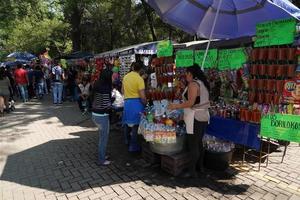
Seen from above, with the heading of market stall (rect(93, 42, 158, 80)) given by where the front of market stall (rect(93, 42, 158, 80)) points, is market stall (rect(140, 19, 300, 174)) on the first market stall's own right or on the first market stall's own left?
on the first market stall's own left

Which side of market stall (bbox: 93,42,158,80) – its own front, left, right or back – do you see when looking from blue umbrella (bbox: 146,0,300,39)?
left

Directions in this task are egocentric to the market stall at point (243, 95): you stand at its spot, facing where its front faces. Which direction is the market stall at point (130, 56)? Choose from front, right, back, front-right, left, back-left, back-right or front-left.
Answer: right

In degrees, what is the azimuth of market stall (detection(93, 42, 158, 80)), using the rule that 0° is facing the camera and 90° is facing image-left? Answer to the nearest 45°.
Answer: approximately 45°

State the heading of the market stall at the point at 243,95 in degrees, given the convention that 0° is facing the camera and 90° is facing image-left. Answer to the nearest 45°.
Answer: approximately 45°

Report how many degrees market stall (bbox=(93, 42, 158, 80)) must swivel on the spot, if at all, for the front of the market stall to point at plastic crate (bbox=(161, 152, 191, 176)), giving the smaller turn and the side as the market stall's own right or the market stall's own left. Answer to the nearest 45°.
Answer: approximately 45° to the market stall's own left

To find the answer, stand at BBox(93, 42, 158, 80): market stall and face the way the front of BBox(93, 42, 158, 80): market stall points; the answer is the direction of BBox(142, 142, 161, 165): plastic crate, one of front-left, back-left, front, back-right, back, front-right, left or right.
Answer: front-left

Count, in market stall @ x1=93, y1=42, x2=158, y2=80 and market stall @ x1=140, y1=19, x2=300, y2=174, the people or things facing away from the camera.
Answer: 0
